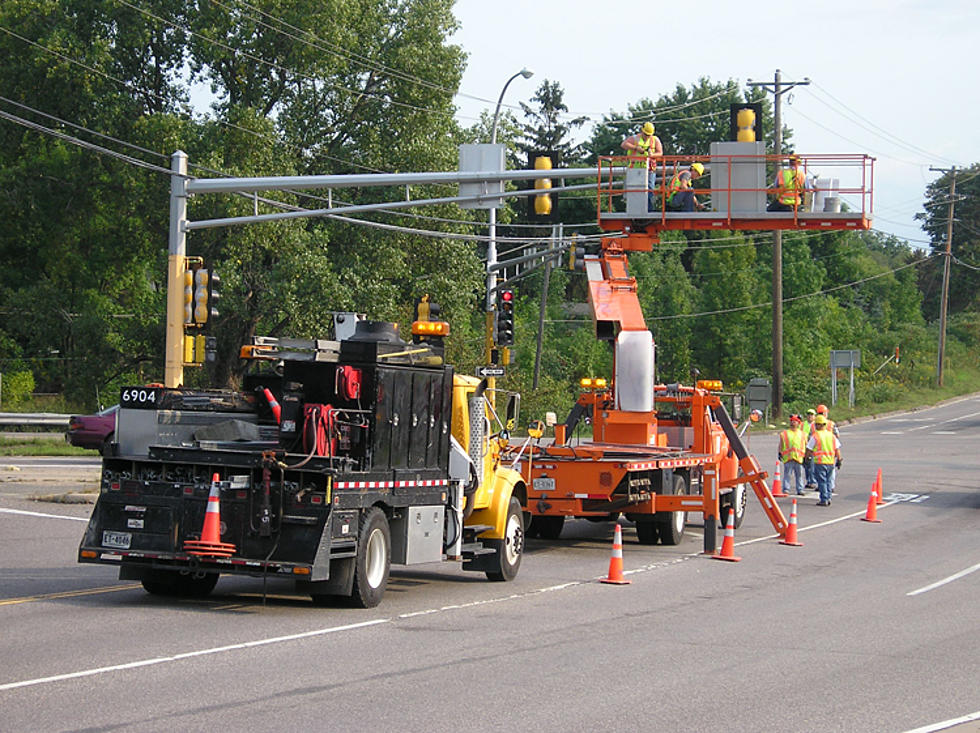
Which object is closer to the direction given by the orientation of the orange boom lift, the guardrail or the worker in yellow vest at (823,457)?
the worker in yellow vest

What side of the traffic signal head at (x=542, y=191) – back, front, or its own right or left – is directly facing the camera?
back

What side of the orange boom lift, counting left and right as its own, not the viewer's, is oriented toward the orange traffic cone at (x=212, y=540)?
back

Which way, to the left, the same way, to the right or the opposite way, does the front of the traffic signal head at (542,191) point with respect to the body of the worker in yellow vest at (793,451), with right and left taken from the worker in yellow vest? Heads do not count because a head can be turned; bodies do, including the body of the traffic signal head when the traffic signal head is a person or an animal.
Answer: the opposite way

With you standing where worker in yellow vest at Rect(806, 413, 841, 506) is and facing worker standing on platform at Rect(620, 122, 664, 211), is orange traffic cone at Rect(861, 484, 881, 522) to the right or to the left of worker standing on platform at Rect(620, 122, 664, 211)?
left

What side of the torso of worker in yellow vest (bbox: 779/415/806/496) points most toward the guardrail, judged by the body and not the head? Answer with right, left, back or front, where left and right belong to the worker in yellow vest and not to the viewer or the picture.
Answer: right

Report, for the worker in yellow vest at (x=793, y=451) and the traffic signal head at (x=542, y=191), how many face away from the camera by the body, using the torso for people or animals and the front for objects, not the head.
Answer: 1

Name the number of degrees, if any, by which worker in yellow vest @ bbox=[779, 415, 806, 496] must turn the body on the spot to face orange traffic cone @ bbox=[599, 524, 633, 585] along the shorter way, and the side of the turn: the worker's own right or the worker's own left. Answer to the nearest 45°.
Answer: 0° — they already face it

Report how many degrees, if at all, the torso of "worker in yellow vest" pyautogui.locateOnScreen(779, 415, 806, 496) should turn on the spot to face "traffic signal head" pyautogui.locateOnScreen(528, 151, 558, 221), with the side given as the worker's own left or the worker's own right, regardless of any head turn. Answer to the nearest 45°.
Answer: approximately 45° to the worker's own right
